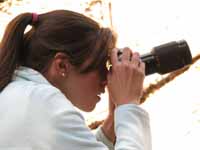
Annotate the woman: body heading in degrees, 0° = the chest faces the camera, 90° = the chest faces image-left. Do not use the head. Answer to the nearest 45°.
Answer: approximately 270°

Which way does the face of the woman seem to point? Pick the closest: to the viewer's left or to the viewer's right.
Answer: to the viewer's right
